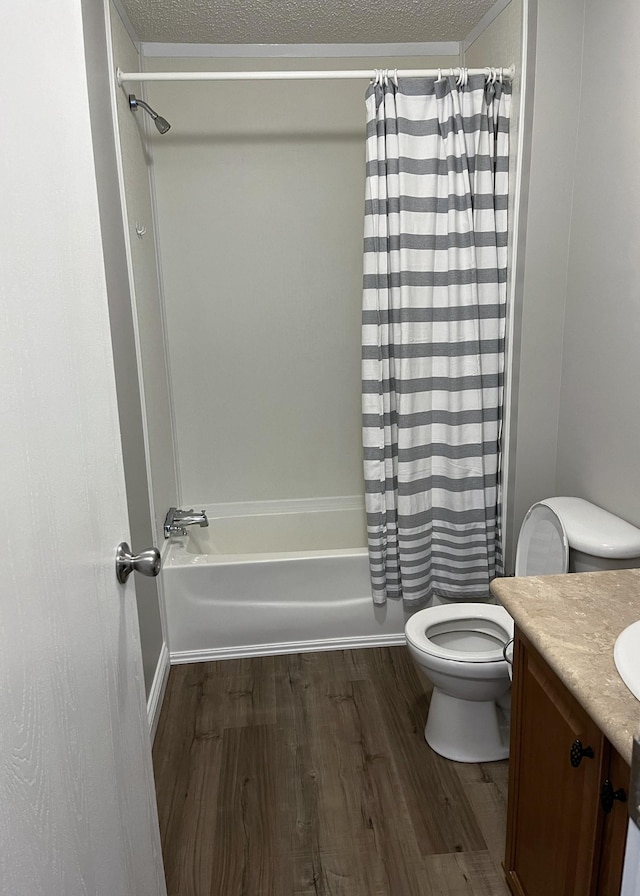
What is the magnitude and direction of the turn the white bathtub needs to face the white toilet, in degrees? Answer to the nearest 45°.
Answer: approximately 45° to its left

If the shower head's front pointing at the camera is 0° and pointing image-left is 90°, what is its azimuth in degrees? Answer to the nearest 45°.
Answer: approximately 270°

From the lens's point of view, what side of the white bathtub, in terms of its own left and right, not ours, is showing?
front

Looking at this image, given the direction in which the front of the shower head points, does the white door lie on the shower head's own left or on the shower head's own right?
on the shower head's own right

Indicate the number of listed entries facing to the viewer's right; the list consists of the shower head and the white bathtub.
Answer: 1

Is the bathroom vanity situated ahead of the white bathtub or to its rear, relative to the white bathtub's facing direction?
ahead

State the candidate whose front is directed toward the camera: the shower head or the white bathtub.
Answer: the white bathtub

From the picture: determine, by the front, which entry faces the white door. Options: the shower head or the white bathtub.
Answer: the white bathtub

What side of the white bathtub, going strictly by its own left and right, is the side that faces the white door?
front

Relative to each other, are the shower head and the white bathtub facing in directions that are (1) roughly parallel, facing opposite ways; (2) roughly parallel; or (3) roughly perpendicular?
roughly perpendicular

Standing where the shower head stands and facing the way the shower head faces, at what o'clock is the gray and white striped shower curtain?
The gray and white striped shower curtain is roughly at 1 o'clock from the shower head.
